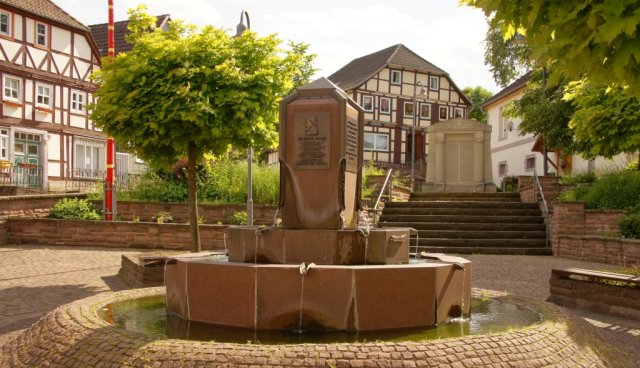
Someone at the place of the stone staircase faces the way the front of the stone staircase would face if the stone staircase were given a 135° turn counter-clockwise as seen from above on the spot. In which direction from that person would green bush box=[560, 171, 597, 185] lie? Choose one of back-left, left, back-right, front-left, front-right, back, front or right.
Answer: front

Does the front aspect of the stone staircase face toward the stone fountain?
yes

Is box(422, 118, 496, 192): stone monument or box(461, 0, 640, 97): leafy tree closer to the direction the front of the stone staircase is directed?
the leafy tree

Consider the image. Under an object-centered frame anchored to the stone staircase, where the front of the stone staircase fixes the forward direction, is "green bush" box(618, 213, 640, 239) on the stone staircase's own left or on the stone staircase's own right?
on the stone staircase's own left

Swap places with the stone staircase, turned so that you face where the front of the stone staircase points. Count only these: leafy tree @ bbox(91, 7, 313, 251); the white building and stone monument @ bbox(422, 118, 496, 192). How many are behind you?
2

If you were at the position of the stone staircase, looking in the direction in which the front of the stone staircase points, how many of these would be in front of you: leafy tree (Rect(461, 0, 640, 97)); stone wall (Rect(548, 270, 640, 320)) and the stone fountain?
3

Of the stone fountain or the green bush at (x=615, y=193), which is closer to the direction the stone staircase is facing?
the stone fountain

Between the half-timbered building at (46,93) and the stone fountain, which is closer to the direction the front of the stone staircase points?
the stone fountain

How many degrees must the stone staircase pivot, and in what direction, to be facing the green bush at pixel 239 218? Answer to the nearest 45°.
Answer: approximately 90° to its right

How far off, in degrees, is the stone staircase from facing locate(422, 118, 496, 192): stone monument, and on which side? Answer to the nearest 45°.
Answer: approximately 180°

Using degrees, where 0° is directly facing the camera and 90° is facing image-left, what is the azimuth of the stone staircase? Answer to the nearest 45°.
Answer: approximately 0°

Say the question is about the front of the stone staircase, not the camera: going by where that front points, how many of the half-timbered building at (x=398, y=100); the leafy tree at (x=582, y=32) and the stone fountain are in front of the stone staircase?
2

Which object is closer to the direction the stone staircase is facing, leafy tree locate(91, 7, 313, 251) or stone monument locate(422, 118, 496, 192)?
the leafy tree

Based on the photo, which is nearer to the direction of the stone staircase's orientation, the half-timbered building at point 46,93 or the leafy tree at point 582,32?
the leafy tree
